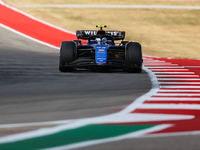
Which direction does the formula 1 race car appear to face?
toward the camera
